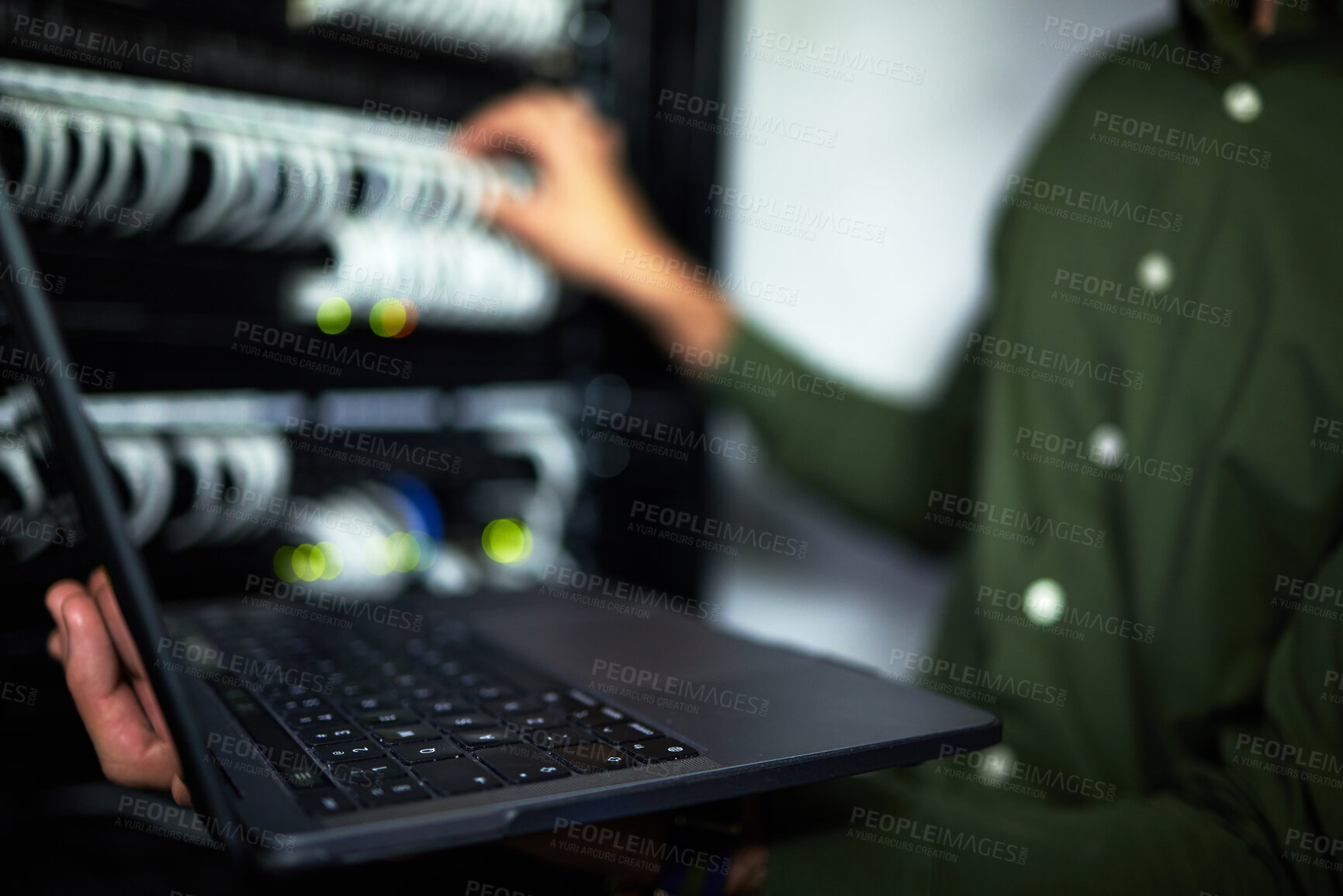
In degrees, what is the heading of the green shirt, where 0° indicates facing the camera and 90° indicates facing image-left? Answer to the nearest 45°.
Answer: approximately 45°
